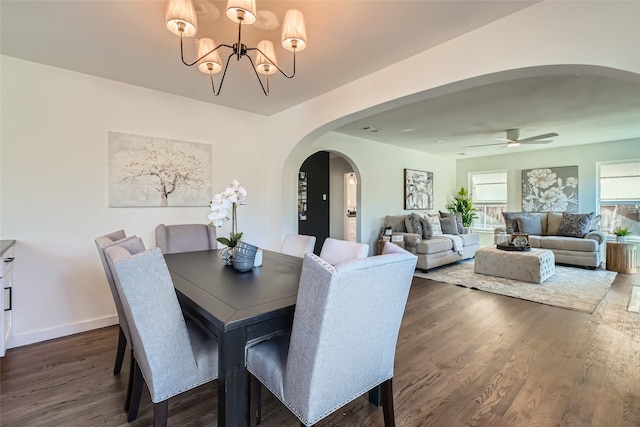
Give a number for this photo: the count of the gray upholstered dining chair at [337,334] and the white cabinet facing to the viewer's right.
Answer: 1

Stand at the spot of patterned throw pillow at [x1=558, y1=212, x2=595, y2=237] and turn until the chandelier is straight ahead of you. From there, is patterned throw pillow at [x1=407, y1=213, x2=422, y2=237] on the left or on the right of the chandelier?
right

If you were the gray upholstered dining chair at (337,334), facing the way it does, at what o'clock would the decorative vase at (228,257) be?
The decorative vase is roughly at 12 o'clock from the gray upholstered dining chair.

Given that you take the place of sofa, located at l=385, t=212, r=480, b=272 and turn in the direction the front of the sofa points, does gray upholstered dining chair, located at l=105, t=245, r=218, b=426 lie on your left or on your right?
on your right

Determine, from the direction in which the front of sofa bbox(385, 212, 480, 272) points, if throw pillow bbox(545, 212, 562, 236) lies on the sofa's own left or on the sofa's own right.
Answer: on the sofa's own left

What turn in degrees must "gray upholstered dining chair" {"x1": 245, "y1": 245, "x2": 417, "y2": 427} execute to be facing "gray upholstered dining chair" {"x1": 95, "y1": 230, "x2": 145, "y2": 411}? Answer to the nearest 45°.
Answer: approximately 45° to its left

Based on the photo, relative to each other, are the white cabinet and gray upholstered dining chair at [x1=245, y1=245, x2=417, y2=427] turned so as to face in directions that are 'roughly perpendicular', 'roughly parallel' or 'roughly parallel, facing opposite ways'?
roughly perpendicular

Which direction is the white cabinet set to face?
to the viewer's right

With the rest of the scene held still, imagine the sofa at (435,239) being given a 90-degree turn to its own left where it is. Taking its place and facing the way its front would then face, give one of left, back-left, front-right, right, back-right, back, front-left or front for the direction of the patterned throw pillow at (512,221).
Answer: front

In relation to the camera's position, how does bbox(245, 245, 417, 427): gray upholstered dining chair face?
facing away from the viewer and to the left of the viewer
